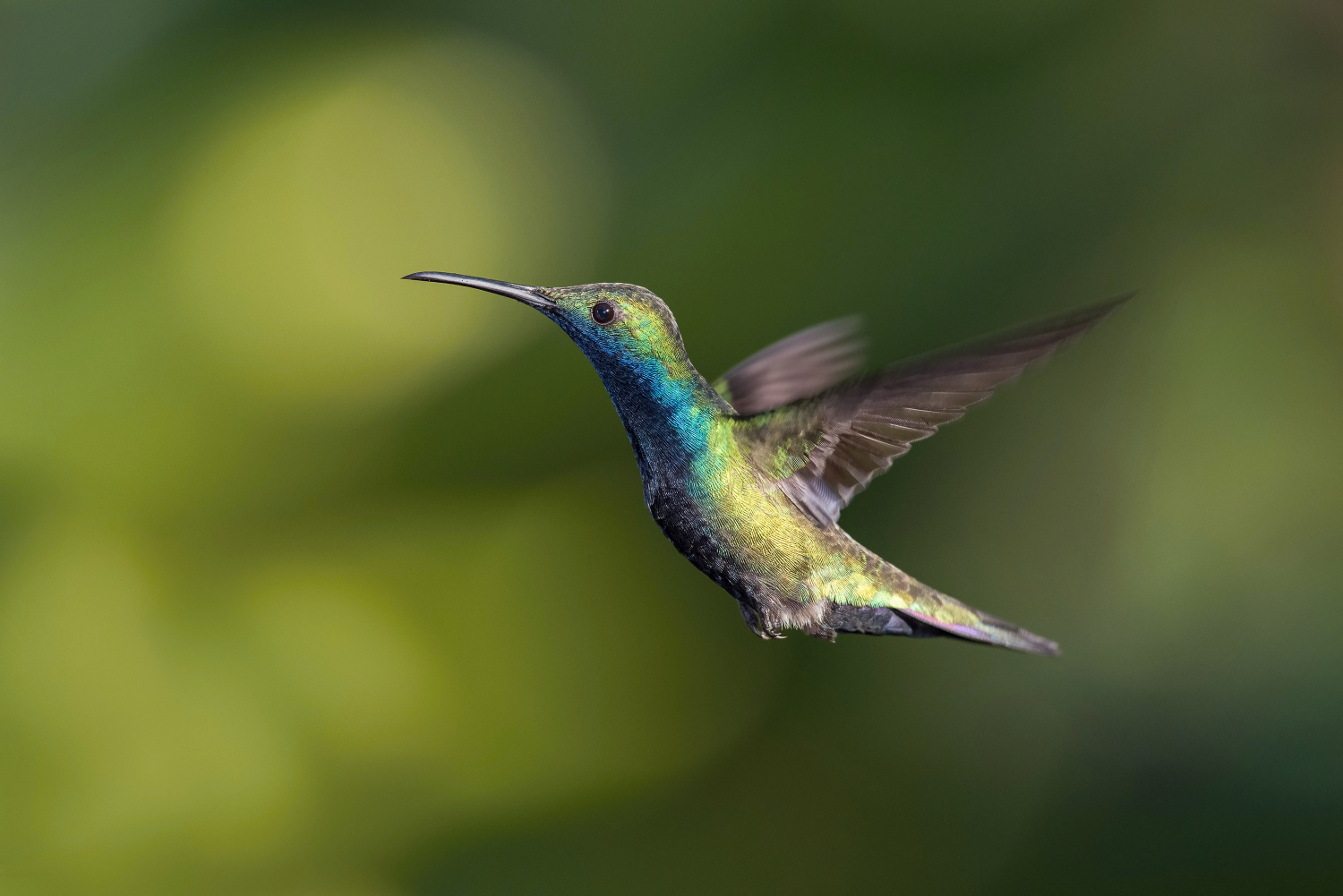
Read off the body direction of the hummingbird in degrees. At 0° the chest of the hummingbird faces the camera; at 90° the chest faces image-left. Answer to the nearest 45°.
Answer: approximately 90°
